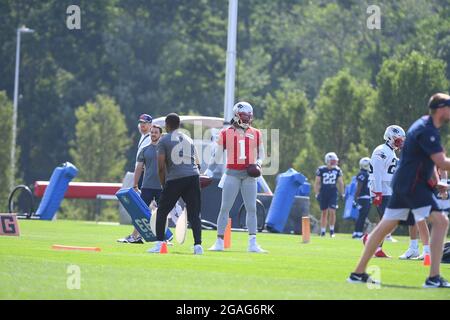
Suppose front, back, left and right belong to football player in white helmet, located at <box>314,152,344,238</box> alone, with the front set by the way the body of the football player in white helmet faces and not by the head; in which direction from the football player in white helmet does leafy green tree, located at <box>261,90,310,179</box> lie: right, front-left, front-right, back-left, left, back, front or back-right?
back

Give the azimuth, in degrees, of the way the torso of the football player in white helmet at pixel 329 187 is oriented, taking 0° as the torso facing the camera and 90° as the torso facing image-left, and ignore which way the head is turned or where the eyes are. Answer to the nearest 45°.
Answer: approximately 0°

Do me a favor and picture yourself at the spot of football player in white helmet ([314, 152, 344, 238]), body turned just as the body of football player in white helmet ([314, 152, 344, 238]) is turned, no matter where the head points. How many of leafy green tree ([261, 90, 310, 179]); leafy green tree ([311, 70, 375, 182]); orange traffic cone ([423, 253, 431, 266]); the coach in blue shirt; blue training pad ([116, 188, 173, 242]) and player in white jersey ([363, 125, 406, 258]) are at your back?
2

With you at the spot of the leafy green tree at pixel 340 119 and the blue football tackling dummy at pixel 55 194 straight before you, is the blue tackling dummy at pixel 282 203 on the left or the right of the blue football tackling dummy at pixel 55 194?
left

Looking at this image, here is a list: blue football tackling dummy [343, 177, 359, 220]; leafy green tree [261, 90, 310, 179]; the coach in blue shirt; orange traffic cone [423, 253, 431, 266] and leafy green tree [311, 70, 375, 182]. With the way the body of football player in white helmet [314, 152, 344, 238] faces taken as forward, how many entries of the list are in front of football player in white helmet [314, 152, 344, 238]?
2

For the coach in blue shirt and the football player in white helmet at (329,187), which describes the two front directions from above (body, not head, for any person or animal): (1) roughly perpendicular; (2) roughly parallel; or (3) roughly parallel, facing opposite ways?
roughly perpendicular

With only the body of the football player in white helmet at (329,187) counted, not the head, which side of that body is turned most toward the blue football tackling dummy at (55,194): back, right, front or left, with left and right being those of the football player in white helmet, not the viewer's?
right
